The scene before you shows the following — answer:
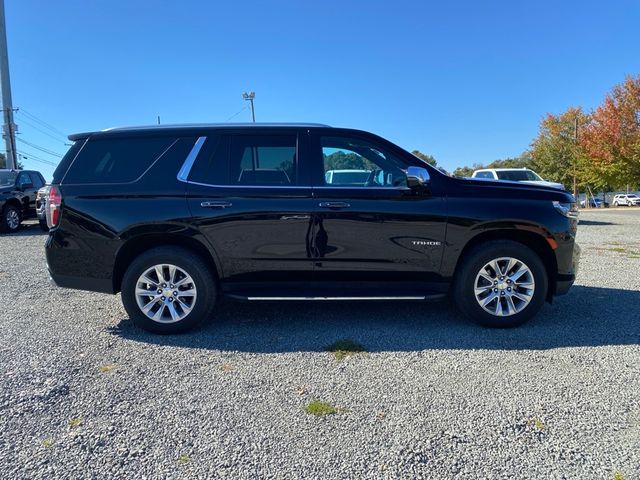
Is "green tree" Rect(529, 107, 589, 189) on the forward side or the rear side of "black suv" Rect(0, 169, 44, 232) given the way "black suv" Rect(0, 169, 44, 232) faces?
on the rear side

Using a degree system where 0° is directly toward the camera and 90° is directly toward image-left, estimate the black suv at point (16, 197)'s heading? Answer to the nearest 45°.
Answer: approximately 45°

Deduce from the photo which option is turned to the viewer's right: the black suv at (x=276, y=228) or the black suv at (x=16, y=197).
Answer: the black suv at (x=276, y=228)

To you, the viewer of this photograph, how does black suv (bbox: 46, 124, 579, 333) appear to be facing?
facing to the right of the viewer

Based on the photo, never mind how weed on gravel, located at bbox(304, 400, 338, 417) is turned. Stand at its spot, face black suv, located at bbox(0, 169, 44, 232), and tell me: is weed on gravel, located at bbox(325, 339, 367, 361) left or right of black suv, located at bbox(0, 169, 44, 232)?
right

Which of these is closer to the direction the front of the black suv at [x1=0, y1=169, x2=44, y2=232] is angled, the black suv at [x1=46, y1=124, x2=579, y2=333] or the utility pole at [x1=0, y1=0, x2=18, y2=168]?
the black suv

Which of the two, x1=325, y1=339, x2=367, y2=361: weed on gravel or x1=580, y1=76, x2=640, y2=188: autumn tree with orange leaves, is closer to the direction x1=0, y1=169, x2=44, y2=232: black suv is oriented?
the weed on gravel

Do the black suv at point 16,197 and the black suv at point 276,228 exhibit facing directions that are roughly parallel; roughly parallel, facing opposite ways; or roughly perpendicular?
roughly perpendicular

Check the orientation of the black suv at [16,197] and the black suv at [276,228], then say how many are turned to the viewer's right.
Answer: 1

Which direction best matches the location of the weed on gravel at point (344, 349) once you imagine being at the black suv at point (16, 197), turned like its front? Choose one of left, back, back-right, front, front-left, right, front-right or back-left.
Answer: front-left

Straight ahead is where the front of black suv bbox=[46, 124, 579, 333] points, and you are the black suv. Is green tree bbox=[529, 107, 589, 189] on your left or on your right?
on your left

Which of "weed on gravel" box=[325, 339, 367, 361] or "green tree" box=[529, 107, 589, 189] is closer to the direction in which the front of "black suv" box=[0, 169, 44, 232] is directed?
the weed on gravel

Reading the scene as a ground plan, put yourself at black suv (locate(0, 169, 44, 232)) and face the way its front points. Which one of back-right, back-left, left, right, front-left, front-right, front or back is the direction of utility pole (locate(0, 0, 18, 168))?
back-right

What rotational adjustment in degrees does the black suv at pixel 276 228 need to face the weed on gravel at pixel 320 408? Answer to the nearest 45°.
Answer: approximately 90° to its right
